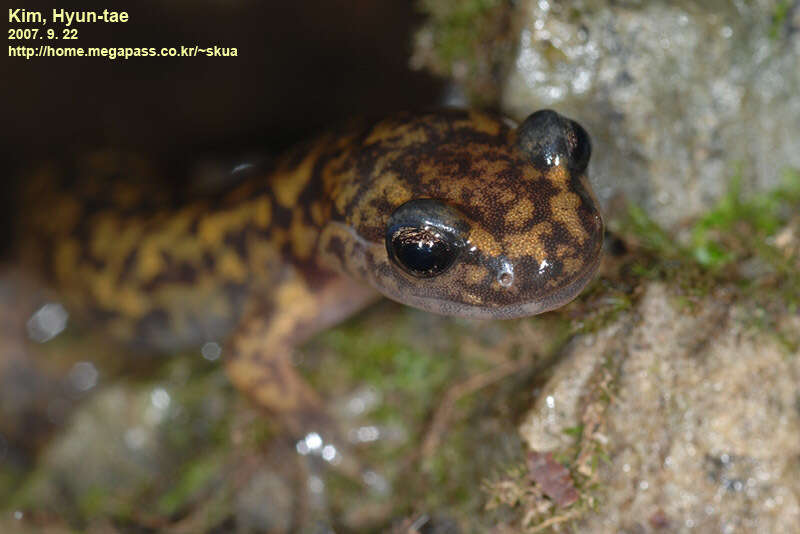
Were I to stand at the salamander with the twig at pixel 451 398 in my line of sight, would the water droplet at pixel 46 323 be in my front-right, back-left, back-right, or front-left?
back-right

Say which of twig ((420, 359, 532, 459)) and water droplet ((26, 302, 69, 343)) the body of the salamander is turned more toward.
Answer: the twig

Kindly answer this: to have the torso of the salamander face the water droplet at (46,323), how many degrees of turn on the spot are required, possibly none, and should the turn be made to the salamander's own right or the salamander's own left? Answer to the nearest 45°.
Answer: approximately 180°

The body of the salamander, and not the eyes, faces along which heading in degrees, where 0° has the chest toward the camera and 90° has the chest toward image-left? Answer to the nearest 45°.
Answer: approximately 315°
